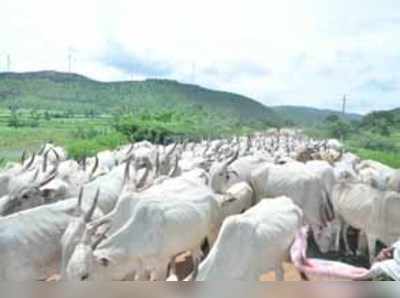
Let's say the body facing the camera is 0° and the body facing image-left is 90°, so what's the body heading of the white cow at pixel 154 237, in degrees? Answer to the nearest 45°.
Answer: approximately 45°

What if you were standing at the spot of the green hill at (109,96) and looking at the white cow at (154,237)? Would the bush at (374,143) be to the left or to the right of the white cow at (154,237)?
left

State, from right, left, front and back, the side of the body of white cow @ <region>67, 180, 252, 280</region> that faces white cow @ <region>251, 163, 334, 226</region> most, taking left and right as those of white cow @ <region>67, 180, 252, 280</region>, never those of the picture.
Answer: back

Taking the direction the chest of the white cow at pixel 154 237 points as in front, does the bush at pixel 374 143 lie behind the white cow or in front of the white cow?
behind

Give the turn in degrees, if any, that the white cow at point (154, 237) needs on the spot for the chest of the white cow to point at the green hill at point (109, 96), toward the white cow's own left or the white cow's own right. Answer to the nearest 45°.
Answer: approximately 135° to the white cow's own right

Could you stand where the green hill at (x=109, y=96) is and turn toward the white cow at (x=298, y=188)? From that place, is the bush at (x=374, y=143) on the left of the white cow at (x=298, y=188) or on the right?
left

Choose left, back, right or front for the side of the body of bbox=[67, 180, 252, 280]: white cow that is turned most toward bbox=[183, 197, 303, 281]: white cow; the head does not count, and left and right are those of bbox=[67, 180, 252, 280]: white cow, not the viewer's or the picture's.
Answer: left
